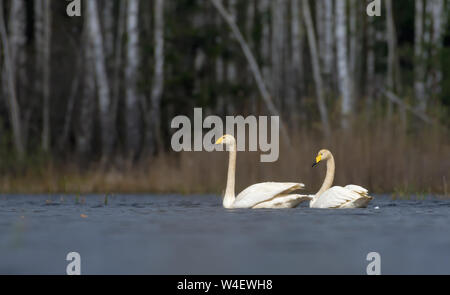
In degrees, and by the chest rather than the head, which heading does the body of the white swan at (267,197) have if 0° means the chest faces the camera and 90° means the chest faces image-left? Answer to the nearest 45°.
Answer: approximately 90°

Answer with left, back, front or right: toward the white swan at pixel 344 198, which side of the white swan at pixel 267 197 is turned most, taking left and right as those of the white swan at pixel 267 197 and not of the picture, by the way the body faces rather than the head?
back

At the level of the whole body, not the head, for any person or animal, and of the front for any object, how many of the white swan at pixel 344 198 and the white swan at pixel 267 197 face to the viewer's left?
2

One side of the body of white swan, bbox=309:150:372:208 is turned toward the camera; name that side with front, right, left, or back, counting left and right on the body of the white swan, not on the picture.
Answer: left

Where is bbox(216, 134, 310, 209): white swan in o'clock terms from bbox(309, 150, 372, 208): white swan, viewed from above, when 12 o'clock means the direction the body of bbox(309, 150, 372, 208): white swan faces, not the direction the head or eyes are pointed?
bbox(216, 134, 310, 209): white swan is roughly at 12 o'clock from bbox(309, 150, 372, 208): white swan.
